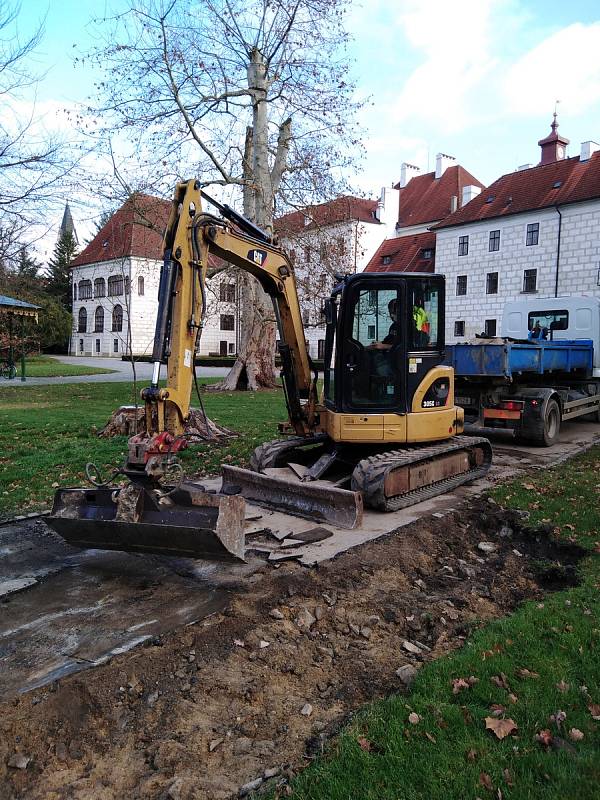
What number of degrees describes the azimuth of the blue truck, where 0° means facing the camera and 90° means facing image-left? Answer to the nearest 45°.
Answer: approximately 225°

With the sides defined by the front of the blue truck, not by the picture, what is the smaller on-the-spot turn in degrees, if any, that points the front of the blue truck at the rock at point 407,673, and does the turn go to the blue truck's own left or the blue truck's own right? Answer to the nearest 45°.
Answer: approximately 135° to the blue truck's own right

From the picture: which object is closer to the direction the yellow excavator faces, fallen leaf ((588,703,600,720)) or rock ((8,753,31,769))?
the rock

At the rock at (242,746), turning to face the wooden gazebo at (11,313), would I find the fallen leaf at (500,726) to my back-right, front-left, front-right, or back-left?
back-right

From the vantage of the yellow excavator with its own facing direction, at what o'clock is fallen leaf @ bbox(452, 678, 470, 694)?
The fallen leaf is roughly at 10 o'clock from the yellow excavator.

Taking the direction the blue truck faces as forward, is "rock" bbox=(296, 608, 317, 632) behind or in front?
behind

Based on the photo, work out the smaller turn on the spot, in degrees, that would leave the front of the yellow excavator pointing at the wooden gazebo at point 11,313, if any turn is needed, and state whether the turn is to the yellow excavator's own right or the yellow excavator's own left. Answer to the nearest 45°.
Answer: approximately 90° to the yellow excavator's own right

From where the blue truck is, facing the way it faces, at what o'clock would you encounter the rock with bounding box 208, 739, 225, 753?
The rock is roughly at 5 o'clock from the blue truck.

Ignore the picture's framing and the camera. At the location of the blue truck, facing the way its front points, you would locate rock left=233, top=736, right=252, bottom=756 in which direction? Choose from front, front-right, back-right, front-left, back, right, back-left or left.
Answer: back-right

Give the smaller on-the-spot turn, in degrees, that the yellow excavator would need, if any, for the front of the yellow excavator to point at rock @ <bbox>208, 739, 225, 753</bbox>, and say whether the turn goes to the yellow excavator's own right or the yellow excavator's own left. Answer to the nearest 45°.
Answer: approximately 45° to the yellow excavator's own left

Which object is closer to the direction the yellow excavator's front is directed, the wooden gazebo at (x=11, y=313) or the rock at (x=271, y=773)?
the rock

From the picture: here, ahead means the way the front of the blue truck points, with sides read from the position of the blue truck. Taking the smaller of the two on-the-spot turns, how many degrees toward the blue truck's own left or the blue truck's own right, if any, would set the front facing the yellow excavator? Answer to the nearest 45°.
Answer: approximately 180°

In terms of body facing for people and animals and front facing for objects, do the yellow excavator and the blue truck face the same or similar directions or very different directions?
very different directions

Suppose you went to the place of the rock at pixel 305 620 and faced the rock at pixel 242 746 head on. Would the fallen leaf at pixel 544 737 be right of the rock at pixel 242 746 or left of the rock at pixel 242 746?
left

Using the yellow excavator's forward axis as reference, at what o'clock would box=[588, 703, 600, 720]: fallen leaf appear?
The fallen leaf is roughly at 10 o'clock from the yellow excavator.
